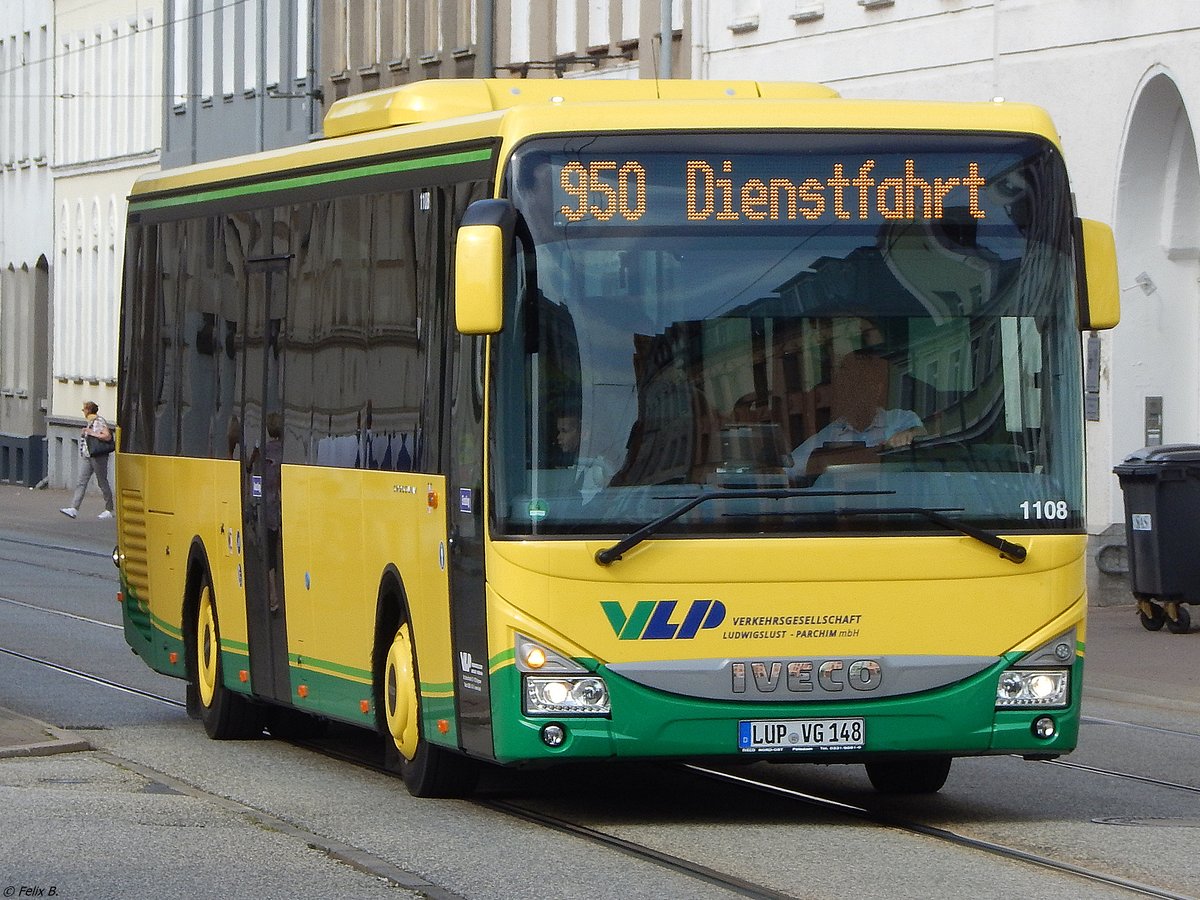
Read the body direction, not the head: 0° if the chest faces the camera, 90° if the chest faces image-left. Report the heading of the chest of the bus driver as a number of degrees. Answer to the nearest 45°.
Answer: approximately 0°

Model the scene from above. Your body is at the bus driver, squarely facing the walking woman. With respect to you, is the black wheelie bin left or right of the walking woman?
right

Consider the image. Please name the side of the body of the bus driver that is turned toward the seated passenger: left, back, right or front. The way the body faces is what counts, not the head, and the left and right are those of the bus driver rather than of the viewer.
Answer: right
